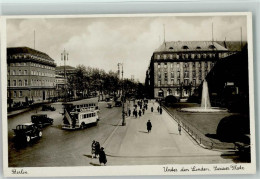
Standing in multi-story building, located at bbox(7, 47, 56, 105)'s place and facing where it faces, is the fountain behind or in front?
in front

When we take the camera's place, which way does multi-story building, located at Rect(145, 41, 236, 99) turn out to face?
facing the viewer

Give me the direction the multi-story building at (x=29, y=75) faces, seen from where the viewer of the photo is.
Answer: facing the viewer and to the right of the viewer
